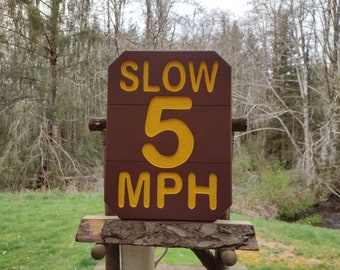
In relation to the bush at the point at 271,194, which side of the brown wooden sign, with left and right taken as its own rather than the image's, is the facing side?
back

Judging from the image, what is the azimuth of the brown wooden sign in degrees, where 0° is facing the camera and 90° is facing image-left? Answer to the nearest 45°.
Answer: approximately 0°
